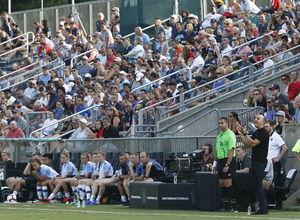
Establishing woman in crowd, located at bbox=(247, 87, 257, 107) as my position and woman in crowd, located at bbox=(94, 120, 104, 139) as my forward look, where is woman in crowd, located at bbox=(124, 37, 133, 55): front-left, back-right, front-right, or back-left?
front-right

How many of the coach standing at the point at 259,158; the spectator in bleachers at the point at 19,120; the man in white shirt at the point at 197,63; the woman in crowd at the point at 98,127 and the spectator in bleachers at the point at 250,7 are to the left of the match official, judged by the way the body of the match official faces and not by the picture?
1

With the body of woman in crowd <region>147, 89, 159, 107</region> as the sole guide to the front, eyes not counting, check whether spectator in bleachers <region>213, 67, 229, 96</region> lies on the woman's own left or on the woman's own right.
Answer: on the woman's own left

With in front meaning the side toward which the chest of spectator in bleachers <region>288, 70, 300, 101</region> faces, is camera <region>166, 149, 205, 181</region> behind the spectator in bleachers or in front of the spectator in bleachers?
in front

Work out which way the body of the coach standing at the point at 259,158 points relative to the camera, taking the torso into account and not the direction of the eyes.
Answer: to the viewer's left

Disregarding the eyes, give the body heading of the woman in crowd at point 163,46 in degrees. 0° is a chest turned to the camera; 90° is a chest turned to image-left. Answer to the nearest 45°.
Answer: approximately 45°

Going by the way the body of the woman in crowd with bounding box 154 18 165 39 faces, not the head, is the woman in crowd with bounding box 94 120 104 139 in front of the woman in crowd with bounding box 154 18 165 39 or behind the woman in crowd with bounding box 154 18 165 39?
in front

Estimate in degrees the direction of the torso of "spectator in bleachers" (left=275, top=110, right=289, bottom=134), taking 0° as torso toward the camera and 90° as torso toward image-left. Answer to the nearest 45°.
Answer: approximately 45°

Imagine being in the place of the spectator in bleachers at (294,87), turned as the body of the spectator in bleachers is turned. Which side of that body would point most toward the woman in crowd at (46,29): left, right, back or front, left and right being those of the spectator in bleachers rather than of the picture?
right

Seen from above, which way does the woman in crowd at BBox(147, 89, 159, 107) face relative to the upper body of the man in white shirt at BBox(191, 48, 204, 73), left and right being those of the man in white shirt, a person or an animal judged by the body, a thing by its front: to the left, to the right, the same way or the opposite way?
the same way

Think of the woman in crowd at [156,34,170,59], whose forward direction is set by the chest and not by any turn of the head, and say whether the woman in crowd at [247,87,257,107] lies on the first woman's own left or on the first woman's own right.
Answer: on the first woman's own left

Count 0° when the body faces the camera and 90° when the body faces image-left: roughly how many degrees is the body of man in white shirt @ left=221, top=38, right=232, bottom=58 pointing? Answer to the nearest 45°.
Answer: approximately 45°

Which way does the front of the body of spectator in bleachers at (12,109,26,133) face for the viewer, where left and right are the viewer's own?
facing the viewer and to the left of the viewer

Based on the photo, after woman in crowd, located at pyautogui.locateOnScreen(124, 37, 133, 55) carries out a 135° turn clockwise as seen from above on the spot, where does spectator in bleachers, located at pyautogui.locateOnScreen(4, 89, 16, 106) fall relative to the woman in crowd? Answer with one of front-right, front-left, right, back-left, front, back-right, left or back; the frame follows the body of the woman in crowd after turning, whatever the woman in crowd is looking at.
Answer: left

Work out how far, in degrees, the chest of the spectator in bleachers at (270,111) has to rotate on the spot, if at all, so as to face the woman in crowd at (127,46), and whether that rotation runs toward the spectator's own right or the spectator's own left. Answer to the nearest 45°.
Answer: approximately 90° to the spectator's own right

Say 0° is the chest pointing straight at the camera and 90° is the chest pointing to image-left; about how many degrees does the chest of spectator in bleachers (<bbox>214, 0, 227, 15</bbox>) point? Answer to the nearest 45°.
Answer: approximately 45°
